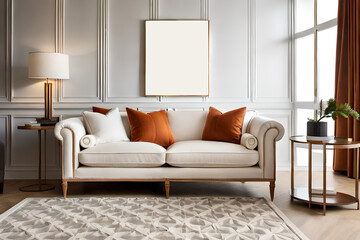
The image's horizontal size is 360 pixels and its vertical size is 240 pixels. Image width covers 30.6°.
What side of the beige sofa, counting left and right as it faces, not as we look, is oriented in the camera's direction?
front

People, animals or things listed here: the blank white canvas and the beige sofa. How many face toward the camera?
2

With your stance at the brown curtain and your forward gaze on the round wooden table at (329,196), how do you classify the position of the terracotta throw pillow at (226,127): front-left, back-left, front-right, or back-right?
front-right

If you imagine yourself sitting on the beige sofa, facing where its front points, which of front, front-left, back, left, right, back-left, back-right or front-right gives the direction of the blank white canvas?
back

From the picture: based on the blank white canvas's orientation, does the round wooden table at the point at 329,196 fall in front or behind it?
in front

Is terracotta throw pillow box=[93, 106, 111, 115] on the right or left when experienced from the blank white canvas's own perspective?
on its right

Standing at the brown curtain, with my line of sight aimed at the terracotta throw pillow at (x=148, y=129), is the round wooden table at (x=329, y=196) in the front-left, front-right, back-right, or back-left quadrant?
front-left

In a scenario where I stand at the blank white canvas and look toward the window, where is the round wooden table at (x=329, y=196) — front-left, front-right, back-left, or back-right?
front-right

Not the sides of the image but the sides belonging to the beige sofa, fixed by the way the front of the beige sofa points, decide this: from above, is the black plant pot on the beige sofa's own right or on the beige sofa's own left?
on the beige sofa's own left

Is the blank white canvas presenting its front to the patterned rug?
yes

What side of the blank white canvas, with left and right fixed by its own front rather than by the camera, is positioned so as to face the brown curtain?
left

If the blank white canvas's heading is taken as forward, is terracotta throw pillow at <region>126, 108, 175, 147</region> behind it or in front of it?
in front
